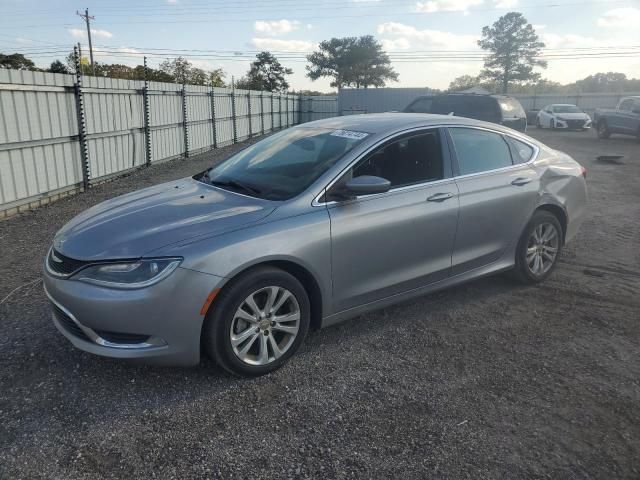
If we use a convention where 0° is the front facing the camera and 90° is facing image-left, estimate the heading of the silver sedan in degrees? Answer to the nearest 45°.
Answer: approximately 45°

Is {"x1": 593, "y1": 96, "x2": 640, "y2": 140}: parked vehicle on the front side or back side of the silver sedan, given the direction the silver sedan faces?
on the back side

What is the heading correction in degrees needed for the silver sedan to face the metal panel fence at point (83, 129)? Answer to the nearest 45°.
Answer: approximately 90° to its right

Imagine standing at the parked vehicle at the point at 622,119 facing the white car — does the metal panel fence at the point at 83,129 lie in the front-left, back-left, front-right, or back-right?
back-left

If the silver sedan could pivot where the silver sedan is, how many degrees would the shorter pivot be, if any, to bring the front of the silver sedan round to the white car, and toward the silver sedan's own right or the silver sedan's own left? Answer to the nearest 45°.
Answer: approximately 180°

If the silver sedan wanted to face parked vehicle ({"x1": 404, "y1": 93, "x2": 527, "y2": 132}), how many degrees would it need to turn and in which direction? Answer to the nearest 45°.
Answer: approximately 135° to its right
